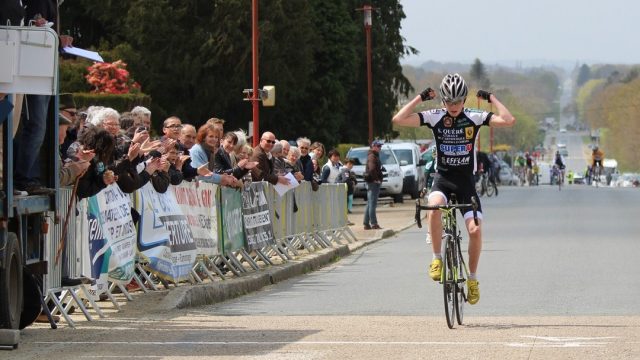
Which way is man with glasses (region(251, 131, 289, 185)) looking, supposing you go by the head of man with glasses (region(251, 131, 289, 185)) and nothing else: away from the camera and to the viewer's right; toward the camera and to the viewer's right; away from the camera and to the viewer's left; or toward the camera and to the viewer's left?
toward the camera and to the viewer's right

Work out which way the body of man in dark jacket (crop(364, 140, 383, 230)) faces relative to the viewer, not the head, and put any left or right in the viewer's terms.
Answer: facing to the right of the viewer

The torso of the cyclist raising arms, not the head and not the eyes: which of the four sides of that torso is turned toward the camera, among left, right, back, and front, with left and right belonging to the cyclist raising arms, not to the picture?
front

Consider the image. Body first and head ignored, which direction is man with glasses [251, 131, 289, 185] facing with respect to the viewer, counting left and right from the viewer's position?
facing the viewer and to the right of the viewer

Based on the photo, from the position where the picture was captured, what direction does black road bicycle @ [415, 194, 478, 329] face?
facing the viewer

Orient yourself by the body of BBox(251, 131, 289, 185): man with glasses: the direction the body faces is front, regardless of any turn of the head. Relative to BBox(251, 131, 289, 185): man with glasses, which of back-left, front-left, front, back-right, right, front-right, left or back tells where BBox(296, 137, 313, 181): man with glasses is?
back-left

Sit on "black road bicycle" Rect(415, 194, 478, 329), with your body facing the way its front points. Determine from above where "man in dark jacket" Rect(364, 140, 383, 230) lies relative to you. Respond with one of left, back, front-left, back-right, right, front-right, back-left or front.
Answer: back

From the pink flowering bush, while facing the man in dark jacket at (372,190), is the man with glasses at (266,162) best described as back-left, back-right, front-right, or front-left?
front-right

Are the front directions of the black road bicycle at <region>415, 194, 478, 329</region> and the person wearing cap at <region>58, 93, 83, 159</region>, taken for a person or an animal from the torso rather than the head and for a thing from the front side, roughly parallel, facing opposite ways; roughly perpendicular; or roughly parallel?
roughly perpendicular

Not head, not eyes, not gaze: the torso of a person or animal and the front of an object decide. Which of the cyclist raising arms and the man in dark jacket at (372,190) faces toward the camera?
the cyclist raising arms

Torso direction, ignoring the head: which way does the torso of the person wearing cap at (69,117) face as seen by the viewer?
to the viewer's right
